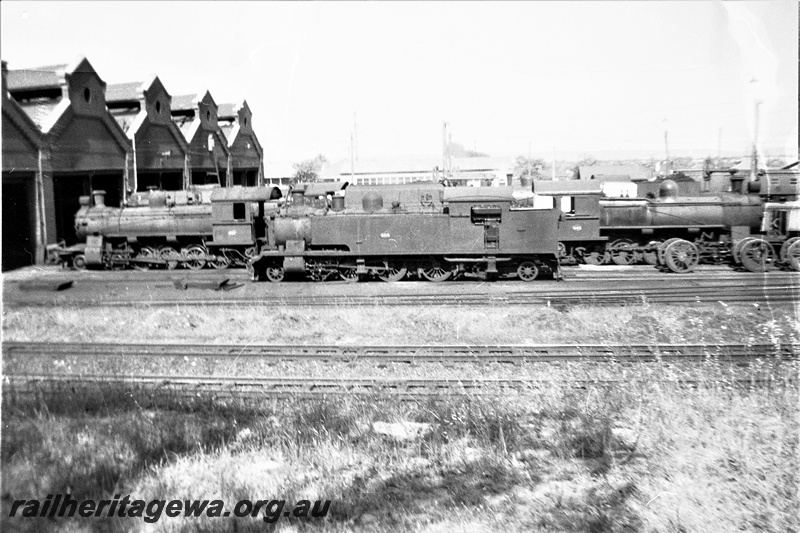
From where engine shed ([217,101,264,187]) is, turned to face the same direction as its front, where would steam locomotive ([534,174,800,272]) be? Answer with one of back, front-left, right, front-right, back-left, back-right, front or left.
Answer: front

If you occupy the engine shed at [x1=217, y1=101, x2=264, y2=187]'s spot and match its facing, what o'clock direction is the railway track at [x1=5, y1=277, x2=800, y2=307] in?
The railway track is roughly at 1 o'clock from the engine shed.

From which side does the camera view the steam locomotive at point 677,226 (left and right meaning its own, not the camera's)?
right

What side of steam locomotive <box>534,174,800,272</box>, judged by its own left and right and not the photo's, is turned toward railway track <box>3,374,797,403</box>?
right

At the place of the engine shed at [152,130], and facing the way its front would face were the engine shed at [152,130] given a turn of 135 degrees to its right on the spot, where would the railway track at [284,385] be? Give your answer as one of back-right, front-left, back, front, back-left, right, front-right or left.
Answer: left

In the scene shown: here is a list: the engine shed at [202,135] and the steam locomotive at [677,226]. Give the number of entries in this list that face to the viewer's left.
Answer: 0

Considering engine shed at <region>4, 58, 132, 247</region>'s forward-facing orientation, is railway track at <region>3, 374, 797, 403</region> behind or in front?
in front

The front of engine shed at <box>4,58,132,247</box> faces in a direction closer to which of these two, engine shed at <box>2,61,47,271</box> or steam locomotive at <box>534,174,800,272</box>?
the steam locomotive

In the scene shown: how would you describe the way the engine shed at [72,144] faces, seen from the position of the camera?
facing the viewer and to the right of the viewer
